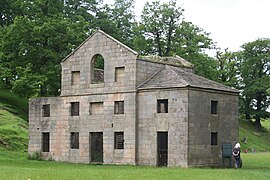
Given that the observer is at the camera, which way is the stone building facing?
facing the viewer and to the left of the viewer
